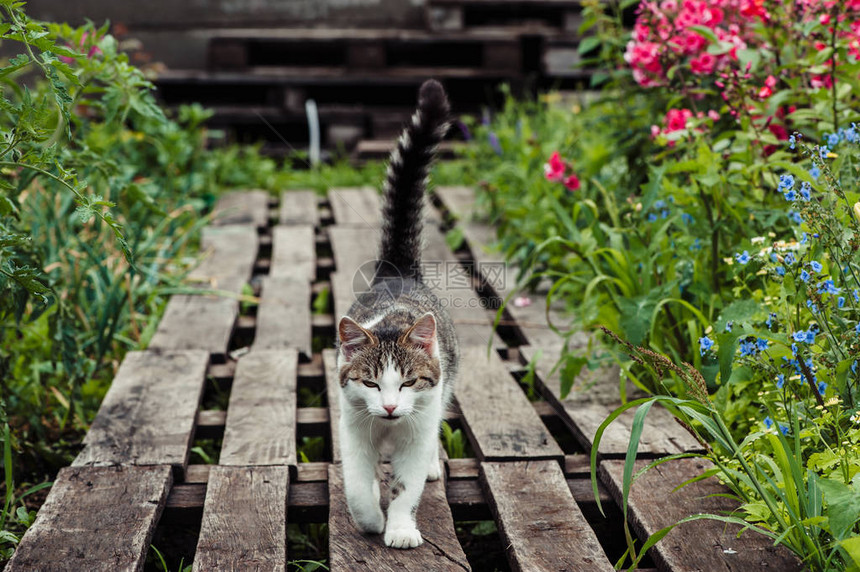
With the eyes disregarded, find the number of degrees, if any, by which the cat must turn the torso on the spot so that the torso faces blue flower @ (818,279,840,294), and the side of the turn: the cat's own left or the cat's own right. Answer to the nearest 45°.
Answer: approximately 90° to the cat's own left

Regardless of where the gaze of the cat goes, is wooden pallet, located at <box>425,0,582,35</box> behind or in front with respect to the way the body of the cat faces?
behind

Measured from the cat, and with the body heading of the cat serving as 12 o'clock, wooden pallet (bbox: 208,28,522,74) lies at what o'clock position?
The wooden pallet is roughly at 6 o'clock from the cat.

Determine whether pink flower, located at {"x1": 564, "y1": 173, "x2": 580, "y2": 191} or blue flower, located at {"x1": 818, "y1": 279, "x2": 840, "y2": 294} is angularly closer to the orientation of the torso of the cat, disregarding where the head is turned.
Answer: the blue flower

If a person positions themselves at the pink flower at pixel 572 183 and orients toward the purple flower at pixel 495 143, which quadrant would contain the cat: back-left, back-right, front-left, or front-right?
back-left

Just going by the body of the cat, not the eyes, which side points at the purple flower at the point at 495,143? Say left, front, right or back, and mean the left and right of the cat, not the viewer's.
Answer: back

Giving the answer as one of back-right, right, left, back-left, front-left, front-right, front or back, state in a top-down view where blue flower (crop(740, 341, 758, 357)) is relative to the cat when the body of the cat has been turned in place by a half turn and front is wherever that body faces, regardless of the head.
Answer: right

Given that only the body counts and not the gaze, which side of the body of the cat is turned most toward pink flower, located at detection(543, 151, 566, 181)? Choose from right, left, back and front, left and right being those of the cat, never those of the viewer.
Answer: back

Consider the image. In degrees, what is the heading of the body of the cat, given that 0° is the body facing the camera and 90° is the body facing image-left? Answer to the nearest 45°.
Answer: approximately 0°

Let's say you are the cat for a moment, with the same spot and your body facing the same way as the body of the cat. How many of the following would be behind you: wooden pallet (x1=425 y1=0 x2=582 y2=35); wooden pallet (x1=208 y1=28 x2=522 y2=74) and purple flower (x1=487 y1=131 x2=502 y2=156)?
3

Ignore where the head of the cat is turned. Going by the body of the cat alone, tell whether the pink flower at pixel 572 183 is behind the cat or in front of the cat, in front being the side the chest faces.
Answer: behind
